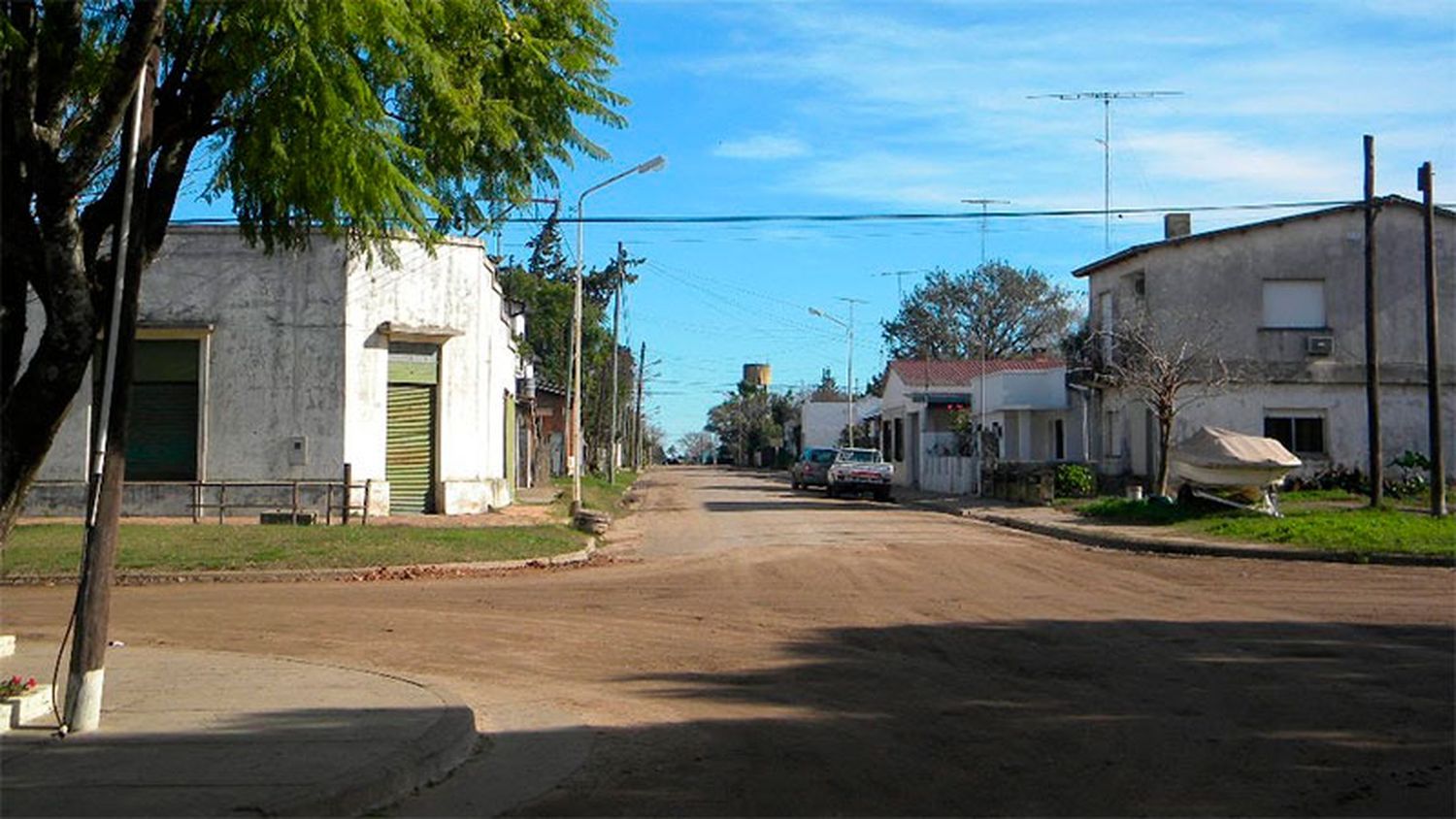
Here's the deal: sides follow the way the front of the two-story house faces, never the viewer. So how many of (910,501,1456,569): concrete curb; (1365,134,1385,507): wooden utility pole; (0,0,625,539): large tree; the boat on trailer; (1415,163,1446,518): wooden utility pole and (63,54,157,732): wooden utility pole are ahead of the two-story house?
6

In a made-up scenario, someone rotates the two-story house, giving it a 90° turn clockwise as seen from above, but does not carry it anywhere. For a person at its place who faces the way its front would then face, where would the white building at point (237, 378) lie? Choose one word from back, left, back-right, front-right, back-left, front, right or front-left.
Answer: front-left

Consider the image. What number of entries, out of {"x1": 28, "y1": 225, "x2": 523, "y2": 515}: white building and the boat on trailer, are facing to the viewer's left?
0

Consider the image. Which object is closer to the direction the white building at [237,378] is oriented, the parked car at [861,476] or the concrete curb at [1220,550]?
the concrete curb

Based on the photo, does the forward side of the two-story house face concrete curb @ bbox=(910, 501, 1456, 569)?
yes

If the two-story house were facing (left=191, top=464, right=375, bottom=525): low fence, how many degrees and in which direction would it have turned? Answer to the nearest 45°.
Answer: approximately 45° to its right

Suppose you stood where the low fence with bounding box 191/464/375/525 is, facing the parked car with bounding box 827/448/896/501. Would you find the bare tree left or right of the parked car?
right

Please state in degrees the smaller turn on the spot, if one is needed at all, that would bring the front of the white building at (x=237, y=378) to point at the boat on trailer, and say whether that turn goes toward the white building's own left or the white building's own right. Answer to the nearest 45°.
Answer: approximately 45° to the white building's own left

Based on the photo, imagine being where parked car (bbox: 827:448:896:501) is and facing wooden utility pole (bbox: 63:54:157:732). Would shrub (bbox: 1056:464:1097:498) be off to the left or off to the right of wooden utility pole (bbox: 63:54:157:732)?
left
